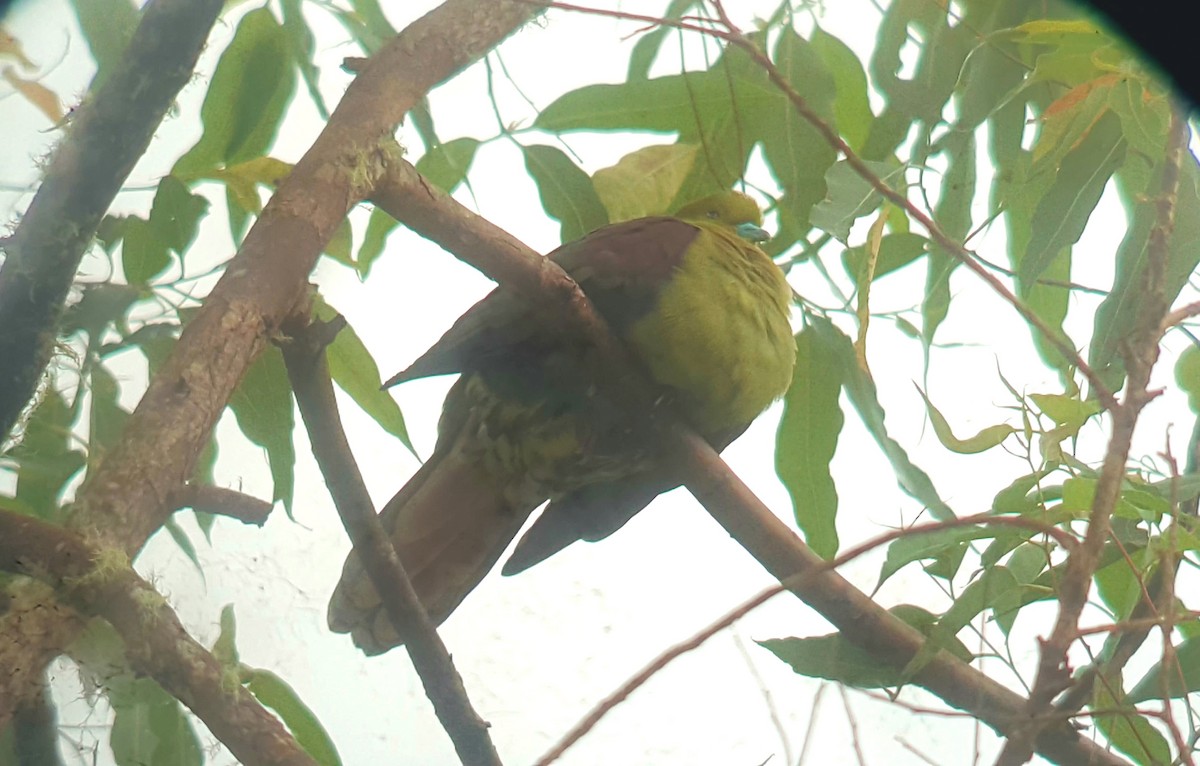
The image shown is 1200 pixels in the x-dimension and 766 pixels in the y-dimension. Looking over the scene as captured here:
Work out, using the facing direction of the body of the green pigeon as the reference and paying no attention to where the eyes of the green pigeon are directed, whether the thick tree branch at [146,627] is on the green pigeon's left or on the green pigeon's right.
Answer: on the green pigeon's right

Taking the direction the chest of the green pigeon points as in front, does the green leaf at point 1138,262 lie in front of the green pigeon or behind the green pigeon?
in front

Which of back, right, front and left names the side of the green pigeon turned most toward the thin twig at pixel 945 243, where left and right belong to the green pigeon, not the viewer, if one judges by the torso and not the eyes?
front
